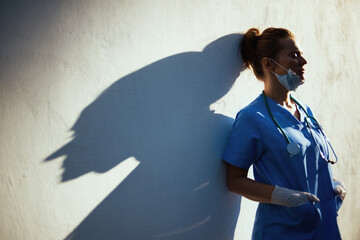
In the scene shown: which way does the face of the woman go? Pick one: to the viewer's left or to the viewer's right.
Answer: to the viewer's right

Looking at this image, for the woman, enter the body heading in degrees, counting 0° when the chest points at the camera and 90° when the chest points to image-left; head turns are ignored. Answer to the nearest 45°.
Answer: approximately 315°
